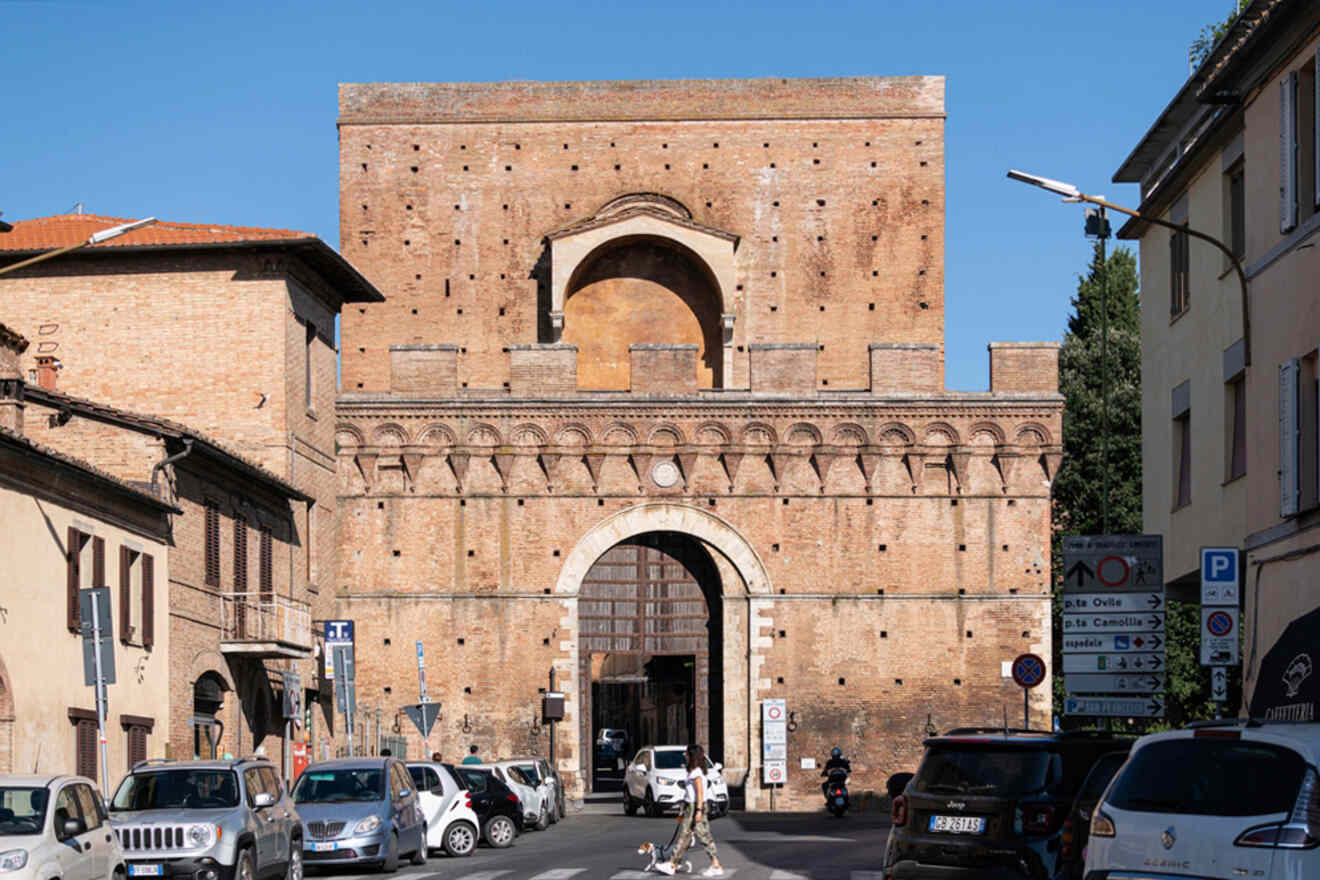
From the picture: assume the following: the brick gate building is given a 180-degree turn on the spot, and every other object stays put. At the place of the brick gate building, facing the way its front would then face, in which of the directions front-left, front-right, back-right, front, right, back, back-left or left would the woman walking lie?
back

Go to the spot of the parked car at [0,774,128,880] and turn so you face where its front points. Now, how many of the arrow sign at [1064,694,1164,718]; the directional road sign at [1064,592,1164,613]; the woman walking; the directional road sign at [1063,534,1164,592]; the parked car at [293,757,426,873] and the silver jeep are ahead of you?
0

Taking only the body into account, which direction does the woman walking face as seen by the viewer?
to the viewer's left

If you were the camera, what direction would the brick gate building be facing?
facing the viewer

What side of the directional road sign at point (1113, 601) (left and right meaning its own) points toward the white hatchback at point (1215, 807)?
front

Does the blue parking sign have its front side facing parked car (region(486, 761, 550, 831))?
no

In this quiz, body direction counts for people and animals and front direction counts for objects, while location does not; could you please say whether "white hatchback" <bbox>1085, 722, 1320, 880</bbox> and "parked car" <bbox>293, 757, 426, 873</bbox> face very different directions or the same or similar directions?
very different directions

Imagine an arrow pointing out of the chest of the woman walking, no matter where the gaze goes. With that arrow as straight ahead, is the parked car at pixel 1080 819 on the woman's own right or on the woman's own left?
on the woman's own left

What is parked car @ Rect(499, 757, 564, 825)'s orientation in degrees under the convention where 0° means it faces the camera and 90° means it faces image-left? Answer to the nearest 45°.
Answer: approximately 45°

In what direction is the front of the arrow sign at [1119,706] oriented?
toward the camera

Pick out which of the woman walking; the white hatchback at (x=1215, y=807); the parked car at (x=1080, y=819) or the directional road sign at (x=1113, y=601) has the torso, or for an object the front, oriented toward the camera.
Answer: the directional road sign

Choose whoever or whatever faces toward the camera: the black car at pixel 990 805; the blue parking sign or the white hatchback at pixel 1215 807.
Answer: the blue parking sign

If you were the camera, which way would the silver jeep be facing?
facing the viewer and to the left of the viewer

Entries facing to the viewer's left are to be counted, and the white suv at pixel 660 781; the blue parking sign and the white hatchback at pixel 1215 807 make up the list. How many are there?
0

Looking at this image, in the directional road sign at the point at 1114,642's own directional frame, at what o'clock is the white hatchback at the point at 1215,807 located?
The white hatchback is roughly at 12 o'clock from the directional road sign.

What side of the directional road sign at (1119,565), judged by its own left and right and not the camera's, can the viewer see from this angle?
front

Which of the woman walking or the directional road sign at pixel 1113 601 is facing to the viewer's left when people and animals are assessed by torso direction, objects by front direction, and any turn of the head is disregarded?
the woman walking

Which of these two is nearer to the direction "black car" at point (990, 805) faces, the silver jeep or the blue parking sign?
the blue parking sign

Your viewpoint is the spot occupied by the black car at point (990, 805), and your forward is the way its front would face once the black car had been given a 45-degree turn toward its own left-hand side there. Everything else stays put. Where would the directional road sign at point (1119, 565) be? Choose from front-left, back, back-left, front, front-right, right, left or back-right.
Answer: front
